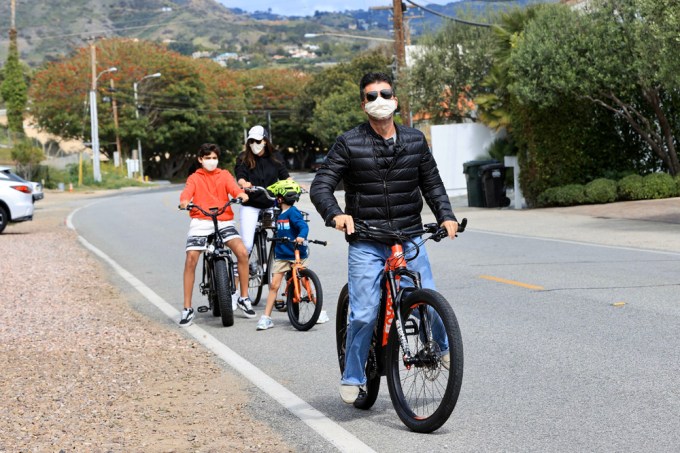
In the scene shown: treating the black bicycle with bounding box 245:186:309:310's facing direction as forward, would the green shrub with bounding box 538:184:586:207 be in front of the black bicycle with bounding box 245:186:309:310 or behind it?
behind

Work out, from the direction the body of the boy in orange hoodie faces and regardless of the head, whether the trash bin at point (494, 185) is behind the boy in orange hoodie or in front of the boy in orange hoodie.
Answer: behind

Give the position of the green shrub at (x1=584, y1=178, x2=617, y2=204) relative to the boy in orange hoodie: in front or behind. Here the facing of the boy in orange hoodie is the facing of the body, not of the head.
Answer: behind

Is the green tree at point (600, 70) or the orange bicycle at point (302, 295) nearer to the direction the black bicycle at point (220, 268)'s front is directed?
the orange bicycle

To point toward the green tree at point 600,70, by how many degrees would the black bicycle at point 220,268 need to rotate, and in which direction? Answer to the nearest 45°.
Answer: approximately 135° to its left
